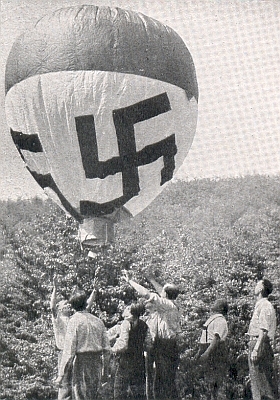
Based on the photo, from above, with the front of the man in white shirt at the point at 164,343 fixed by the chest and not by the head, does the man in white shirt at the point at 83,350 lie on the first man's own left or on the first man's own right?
on the first man's own left

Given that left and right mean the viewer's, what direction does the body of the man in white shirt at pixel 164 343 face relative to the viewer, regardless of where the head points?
facing away from the viewer and to the left of the viewer

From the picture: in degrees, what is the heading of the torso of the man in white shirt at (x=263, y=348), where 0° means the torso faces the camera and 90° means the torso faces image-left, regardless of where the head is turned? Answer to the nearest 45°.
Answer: approximately 90°

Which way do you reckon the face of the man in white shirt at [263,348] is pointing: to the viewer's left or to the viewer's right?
to the viewer's left

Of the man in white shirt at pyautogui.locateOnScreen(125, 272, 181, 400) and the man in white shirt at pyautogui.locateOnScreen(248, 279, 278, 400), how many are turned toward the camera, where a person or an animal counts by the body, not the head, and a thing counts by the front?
0

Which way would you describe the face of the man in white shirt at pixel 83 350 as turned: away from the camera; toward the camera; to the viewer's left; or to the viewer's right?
away from the camera
